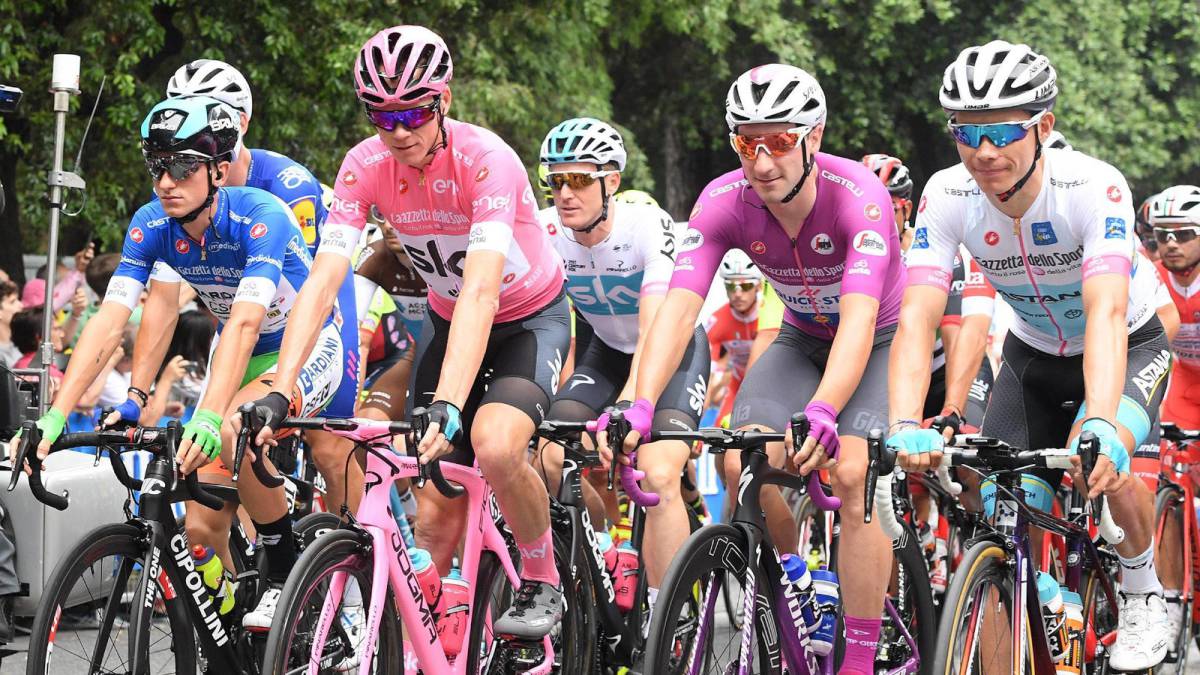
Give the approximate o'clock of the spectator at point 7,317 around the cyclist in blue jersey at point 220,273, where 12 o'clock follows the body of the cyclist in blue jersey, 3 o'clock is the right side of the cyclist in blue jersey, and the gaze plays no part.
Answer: The spectator is roughly at 4 o'clock from the cyclist in blue jersey.

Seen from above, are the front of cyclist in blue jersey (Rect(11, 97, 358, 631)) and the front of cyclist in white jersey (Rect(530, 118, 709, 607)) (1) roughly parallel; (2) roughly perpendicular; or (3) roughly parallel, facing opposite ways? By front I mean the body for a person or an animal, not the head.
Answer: roughly parallel

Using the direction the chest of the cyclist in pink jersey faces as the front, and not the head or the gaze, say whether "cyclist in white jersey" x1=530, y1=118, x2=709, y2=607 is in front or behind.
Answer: behind

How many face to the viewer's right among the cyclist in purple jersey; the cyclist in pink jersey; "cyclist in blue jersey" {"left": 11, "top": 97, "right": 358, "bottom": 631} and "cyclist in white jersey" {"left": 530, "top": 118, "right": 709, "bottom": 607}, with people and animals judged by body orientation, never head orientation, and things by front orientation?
0

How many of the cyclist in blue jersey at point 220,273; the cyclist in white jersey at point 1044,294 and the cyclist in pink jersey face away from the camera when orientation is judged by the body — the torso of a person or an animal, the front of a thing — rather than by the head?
0

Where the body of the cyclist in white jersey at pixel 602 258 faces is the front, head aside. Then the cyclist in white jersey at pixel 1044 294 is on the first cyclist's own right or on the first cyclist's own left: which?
on the first cyclist's own left

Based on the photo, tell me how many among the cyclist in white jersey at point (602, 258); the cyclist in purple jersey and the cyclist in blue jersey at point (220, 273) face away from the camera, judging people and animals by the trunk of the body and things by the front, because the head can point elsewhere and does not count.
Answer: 0

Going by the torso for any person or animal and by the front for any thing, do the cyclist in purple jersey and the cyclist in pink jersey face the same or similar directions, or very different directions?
same or similar directions

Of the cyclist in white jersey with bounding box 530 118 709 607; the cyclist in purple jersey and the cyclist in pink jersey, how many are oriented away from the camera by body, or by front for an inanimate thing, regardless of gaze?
0

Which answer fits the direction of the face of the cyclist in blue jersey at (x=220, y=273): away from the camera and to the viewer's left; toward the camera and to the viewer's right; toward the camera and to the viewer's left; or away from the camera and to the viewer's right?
toward the camera and to the viewer's left

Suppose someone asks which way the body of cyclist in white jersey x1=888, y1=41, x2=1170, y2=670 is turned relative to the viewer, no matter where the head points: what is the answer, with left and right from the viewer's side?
facing the viewer and to the left of the viewer

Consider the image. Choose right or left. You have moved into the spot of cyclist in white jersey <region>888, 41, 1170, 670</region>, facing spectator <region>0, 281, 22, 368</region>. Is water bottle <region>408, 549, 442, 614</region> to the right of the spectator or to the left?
left
